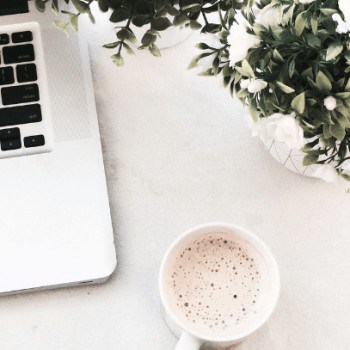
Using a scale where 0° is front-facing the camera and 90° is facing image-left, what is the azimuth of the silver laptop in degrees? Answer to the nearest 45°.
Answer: approximately 0°
